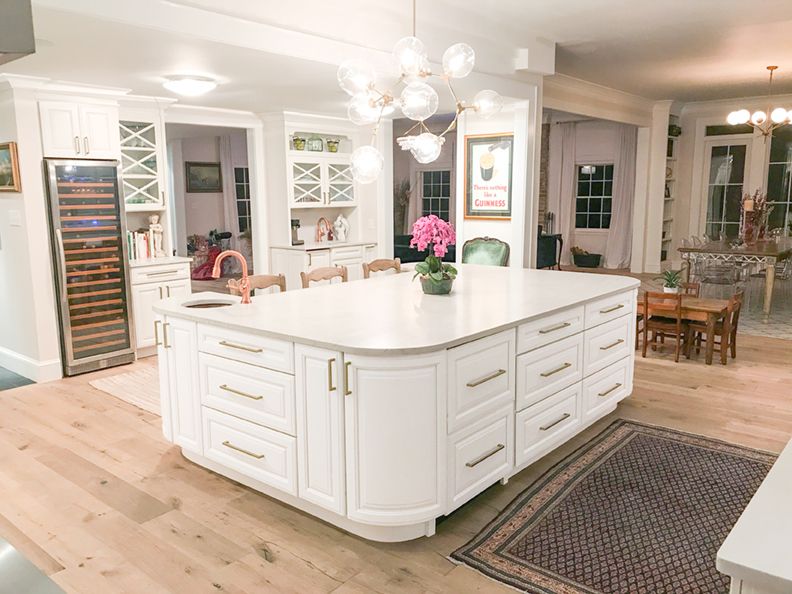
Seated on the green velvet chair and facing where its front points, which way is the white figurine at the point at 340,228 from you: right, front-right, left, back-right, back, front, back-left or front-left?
back-right

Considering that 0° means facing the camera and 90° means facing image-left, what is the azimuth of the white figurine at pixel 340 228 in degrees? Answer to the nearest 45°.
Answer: approximately 0°

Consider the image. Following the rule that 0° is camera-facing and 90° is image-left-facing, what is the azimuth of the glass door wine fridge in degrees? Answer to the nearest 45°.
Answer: approximately 315°

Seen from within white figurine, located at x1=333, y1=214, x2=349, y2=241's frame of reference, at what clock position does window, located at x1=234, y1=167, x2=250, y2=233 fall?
The window is roughly at 5 o'clock from the white figurine.

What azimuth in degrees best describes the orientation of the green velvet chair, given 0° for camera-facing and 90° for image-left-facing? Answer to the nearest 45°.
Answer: approximately 0°

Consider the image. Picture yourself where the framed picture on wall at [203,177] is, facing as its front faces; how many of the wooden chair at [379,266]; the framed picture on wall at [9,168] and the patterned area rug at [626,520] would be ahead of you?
3

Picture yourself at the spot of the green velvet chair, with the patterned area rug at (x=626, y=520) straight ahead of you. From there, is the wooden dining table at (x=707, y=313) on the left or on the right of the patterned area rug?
left

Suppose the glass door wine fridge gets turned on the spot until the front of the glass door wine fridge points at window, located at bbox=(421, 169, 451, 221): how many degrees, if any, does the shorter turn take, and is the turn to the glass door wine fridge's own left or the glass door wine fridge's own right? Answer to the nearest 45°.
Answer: approximately 90° to the glass door wine fridge's own left

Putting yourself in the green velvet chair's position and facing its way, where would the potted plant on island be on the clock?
The potted plant on island is roughly at 12 o'clock from the green velvet chair.

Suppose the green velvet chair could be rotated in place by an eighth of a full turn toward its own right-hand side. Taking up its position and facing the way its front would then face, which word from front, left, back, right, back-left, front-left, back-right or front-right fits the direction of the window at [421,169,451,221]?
back-right
